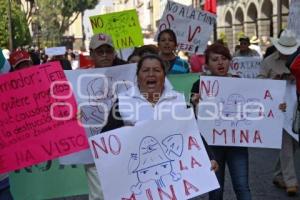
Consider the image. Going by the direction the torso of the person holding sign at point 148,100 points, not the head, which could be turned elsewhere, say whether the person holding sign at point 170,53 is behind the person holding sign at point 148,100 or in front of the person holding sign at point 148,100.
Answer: behind

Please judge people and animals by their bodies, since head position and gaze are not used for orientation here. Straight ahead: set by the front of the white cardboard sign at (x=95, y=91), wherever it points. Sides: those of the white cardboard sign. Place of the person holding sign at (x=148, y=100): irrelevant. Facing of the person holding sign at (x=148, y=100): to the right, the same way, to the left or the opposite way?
the same way

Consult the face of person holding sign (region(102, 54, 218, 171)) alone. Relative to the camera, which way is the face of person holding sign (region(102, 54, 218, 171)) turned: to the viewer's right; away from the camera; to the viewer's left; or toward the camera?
toward the camera

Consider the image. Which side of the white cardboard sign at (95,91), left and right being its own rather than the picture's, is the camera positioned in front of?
front

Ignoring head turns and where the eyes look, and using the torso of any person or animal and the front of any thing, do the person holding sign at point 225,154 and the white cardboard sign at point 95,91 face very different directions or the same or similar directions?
same or similar directions

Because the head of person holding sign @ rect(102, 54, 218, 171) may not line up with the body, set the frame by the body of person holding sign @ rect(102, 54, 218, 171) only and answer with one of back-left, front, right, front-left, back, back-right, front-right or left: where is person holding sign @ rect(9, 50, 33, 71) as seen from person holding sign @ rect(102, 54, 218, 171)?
back-right

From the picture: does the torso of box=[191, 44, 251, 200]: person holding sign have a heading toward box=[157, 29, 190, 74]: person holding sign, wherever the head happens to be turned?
no

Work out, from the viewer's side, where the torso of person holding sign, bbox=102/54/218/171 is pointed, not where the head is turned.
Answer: toward the camera

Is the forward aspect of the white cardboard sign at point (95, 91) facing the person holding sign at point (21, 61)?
no

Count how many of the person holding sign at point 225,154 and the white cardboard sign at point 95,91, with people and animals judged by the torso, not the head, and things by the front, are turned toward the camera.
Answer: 2

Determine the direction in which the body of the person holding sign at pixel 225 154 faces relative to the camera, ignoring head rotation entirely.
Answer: toward the camera

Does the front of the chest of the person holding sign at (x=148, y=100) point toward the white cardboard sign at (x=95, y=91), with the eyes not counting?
no

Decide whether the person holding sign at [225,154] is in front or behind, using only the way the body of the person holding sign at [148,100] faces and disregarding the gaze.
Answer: behind

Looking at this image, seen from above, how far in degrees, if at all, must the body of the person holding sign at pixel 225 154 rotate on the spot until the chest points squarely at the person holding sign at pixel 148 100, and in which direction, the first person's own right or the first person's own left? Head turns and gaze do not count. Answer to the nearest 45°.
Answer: approximately 45° to the first person's own right

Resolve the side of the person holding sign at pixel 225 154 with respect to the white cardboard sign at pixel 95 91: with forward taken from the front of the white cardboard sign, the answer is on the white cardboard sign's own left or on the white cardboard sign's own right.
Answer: on the white cardboard sign's own left

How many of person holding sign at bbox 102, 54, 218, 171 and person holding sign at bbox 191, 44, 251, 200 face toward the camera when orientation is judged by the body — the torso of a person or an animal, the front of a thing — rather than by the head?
2

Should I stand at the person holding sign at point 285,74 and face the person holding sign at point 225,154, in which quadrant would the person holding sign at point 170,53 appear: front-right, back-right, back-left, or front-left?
front-right
